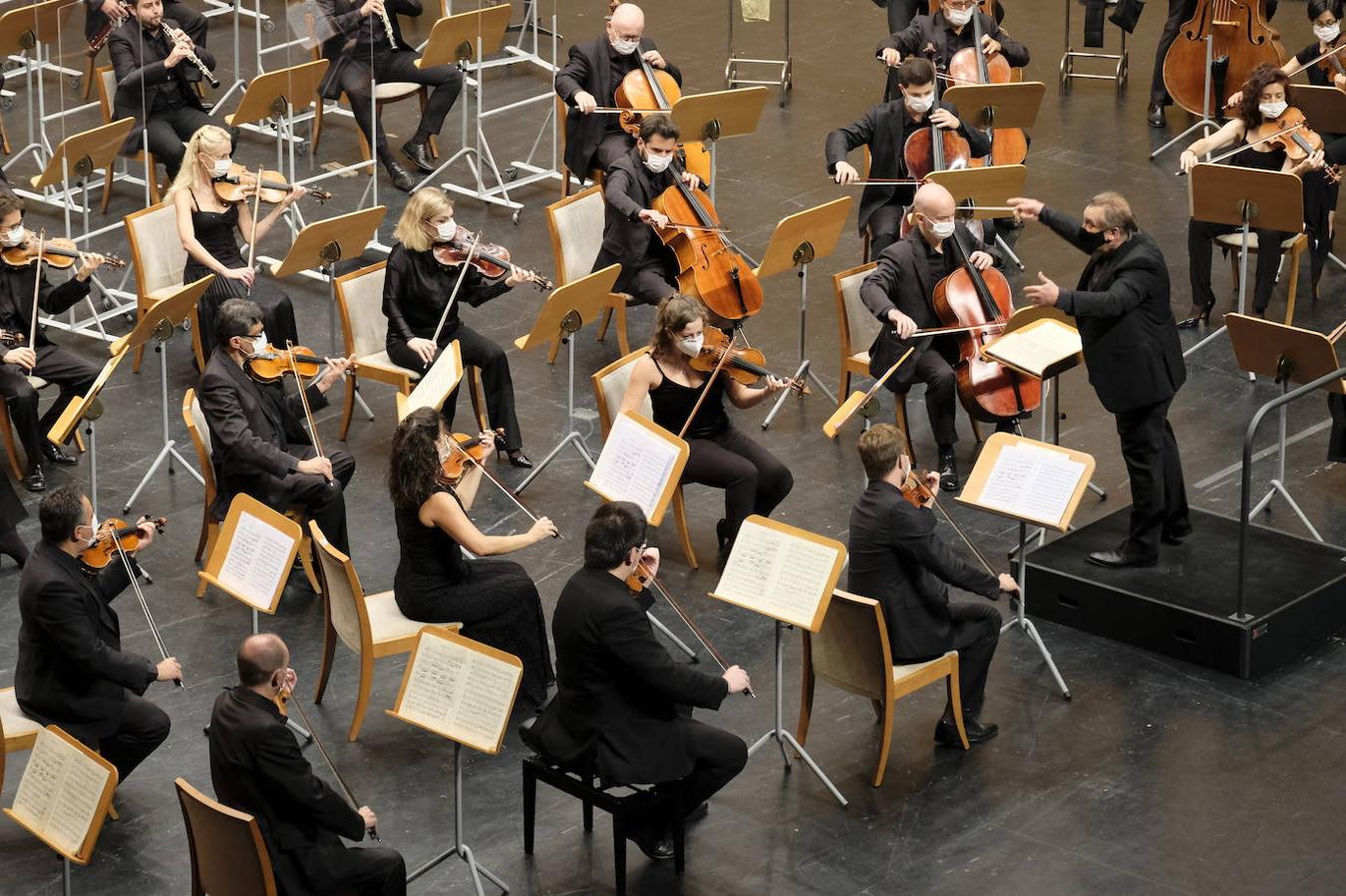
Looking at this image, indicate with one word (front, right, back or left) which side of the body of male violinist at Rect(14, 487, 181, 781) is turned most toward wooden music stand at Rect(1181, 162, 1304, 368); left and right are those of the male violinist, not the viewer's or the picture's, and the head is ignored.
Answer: front

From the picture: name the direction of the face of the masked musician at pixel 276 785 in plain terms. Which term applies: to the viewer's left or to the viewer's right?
to the viewer's right

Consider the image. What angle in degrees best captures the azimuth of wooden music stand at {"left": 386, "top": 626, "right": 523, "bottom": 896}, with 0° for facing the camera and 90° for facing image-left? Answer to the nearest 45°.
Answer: approximately 45°

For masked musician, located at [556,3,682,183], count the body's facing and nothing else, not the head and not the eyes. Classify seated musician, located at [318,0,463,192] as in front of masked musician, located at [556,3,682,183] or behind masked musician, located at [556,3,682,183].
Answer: behind

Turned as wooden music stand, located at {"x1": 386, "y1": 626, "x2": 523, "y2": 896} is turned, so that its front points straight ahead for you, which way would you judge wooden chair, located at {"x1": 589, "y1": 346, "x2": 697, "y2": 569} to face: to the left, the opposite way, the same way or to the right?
to the left

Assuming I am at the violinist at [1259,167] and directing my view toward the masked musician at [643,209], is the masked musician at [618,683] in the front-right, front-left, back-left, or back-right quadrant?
front-left

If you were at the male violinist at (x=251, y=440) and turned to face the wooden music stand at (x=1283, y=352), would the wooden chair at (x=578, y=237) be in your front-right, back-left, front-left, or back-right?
front-left

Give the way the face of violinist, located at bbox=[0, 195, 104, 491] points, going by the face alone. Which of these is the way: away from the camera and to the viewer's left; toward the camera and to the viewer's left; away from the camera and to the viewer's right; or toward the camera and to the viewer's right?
toward the camera and to the viewer's right

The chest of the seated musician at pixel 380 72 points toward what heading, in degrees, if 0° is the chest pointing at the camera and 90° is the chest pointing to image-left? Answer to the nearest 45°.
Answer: approximately 315°

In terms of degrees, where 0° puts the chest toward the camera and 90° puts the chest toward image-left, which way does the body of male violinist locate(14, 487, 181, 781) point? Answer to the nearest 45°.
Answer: approximately 270°

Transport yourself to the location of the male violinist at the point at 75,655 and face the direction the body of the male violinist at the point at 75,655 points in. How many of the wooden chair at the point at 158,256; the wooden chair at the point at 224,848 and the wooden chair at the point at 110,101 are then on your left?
2

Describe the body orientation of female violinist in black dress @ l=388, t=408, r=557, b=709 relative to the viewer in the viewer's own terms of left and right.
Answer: facing to the right of the viewer

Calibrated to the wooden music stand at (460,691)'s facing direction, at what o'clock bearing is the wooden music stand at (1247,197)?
the wooden music stand at (1247,197) is roughly at 6 o'clock from the wooden music stand at (460,691).

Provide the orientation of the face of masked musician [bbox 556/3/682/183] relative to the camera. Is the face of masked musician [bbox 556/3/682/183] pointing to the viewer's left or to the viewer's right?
to the viewer's right

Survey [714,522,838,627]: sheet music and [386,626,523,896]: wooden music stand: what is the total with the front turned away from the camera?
0

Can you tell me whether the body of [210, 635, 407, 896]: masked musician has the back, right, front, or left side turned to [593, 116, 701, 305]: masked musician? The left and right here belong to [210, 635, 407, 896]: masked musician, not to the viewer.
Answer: front

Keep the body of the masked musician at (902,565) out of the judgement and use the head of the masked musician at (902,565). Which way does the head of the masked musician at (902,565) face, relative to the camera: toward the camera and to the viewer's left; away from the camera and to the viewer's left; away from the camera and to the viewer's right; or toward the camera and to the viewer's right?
away from the camera and to the viewer's right

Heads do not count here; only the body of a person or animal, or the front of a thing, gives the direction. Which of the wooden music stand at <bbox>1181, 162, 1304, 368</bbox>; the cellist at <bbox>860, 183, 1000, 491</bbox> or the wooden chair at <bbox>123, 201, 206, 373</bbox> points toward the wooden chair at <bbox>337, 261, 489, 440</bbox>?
the wooden chair at <bbox>123, 201, 206, 373</bbox>
